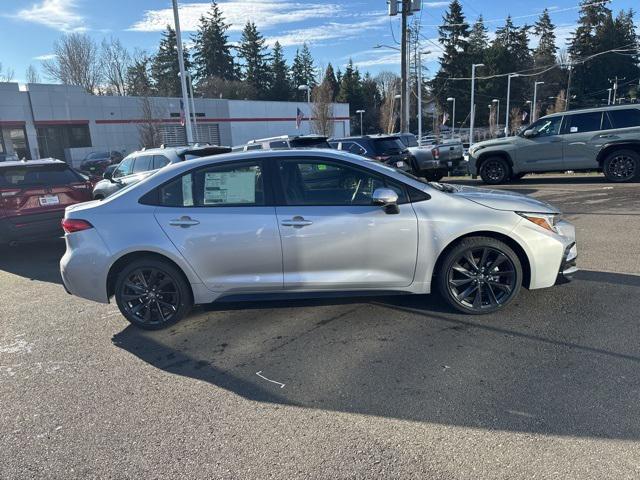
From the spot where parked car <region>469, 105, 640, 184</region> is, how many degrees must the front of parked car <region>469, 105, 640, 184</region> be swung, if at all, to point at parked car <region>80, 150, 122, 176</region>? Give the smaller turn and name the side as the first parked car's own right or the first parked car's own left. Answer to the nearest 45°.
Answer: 0° — it already faces it

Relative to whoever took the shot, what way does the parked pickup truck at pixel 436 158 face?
facing away from the viewer and to the left of the viewer

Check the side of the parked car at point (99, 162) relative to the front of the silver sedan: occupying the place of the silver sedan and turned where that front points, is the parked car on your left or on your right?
on your left

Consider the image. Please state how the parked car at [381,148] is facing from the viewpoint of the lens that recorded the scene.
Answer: facing away from the viewer and to the left of the viewer

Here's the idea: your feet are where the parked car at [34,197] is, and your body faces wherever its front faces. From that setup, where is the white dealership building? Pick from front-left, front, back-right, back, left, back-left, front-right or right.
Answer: front

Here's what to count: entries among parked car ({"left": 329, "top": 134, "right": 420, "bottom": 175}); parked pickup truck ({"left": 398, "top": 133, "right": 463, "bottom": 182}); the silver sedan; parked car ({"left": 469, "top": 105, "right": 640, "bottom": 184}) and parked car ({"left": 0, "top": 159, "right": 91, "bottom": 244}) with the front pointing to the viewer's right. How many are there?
1

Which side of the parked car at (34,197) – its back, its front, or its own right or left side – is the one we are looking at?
back

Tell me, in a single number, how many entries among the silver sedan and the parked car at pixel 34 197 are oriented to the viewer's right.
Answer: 1

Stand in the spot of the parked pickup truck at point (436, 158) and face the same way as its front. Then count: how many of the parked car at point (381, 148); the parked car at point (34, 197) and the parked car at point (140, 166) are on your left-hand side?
3

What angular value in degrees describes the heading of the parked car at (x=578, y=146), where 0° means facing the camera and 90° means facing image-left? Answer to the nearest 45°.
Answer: approximately 90°

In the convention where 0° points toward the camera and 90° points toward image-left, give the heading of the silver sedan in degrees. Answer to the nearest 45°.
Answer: approximately 270°

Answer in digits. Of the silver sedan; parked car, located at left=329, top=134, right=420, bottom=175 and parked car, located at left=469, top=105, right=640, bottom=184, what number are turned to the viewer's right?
1
